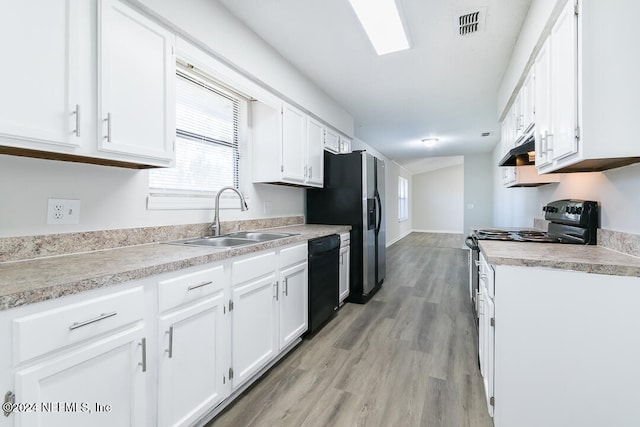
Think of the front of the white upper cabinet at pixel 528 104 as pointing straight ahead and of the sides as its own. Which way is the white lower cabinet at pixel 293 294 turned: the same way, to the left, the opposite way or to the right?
the opposite way

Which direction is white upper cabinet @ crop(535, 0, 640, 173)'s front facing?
to the viewer's left

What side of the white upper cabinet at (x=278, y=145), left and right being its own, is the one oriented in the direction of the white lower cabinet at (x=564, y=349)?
front

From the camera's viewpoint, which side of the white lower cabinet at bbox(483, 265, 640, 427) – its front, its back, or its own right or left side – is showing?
left

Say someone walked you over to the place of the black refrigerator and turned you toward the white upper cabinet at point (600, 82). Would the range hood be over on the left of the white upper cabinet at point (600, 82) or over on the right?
left

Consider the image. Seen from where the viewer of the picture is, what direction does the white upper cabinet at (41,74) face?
facing the viewer and to the right of the viewer

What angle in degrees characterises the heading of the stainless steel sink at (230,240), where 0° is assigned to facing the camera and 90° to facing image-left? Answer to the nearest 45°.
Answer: approximately 315°

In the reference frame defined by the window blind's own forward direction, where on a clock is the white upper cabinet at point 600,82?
The white upper cabinet is roughly at 12 o'clock from the window blind.

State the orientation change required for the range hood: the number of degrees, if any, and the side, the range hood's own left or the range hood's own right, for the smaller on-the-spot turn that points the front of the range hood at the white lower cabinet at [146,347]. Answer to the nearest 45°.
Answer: approximately 45° to the range hood's own left

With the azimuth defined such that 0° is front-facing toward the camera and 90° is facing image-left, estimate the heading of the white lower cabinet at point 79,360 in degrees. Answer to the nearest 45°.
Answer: approximately 315°

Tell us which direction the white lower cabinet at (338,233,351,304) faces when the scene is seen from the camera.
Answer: facing to the right of the viewer

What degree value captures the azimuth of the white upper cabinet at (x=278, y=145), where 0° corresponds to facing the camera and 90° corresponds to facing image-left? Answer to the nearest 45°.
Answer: approximately 315°

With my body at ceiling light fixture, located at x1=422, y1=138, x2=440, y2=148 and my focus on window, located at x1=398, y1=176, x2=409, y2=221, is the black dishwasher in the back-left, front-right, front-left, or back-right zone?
back-left
